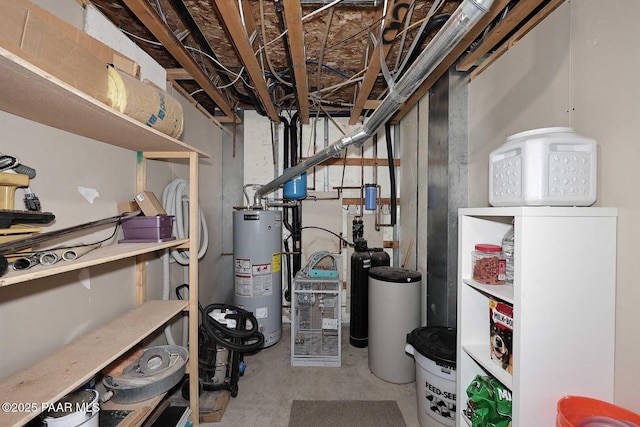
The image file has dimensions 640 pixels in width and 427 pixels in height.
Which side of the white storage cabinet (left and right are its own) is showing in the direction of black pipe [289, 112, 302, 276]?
right

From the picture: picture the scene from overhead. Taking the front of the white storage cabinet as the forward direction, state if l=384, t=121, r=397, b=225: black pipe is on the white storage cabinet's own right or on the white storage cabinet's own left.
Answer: on the white storage cabinet's own right

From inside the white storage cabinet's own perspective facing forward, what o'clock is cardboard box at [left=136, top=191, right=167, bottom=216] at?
The cardboard box is roughly at 1 o'clock from the white storage cabinet.

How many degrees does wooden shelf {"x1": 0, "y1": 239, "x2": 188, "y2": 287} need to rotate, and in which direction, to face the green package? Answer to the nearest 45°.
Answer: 0° — it already faces it

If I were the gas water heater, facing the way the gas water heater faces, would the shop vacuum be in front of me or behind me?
in front

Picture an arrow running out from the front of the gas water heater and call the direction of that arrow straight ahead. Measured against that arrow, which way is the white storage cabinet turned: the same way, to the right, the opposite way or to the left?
to the right

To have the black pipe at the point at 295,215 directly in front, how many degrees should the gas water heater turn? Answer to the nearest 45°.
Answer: approximately 135° to its left

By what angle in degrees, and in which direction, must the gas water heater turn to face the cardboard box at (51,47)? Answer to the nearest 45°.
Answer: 0° — it already faces it

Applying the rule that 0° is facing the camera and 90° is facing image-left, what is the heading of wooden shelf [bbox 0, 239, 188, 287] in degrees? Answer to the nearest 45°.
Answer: approximately 315°

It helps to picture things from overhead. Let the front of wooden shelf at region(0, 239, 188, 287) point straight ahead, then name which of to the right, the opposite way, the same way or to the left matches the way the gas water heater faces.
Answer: to the right

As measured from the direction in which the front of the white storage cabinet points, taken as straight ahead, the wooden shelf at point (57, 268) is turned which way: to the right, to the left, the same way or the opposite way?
the opposite way

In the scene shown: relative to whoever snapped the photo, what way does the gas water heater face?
facing the viewer
